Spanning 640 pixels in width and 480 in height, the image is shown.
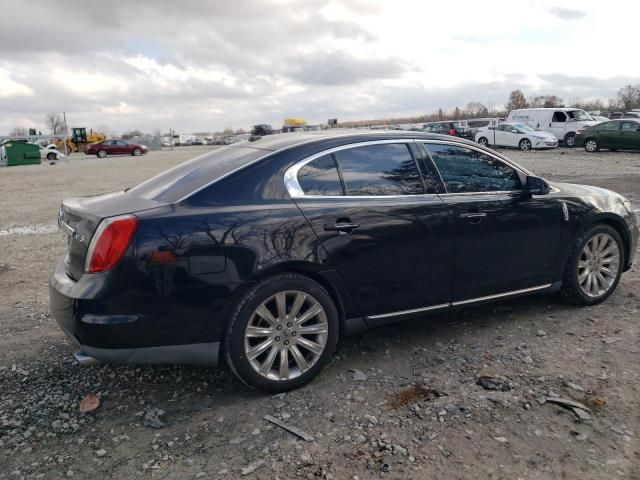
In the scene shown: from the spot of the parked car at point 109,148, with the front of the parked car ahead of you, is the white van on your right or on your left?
on your right

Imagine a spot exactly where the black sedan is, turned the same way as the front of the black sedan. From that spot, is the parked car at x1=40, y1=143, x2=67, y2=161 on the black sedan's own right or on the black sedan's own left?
on the black sedan's own left

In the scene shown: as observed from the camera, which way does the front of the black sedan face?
facing away from the viewer and to the right of the viewer

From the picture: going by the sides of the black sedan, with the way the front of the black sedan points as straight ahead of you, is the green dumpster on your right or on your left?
on your left

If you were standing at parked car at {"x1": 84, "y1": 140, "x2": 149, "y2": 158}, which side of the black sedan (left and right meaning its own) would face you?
left

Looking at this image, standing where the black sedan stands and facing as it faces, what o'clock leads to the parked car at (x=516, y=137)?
The parked car is roughly at 11 o'clock from the black sedan.
